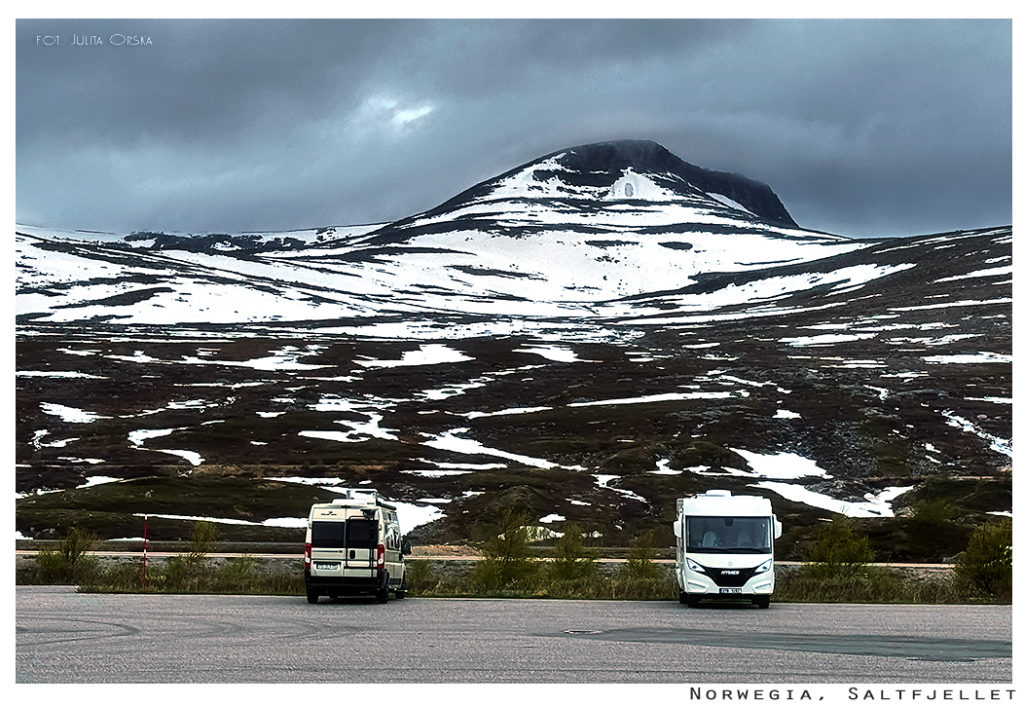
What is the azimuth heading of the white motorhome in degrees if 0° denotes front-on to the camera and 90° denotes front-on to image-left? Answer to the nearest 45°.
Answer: approximately 0°

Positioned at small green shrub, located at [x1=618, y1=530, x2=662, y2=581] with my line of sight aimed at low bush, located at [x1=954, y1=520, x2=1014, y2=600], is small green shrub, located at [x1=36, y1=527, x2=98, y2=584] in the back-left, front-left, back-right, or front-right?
back-right

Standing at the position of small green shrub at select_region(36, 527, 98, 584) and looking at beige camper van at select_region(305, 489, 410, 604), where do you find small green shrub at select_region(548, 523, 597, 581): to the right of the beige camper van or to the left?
left

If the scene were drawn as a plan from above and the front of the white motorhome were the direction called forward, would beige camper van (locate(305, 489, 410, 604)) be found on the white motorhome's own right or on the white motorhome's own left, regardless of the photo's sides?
on the white motorhome's own right

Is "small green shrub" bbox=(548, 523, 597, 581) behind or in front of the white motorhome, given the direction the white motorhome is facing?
behind

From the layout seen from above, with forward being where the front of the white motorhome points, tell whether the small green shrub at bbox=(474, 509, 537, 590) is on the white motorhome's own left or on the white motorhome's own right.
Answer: on the white motorhome's own right

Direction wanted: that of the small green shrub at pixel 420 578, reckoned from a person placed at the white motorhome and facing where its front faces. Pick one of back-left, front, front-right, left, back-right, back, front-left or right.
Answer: back-right

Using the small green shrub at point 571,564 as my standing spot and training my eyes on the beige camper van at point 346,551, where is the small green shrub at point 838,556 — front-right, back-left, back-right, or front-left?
back-left

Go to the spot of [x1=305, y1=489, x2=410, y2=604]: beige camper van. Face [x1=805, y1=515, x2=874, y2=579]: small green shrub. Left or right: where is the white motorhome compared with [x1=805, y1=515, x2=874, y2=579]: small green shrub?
right

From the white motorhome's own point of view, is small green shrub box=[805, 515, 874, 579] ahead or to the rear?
to the rear

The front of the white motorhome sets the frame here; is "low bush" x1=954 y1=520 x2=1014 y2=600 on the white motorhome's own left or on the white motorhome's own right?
on the white motorhome's own left

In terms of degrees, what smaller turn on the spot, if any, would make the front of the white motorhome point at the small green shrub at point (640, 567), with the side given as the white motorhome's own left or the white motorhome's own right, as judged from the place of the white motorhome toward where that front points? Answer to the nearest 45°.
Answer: approximately 180°

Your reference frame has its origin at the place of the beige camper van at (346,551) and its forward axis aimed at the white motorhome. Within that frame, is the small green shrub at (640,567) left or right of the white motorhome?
left
